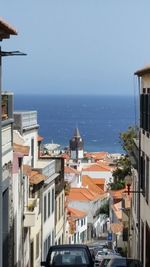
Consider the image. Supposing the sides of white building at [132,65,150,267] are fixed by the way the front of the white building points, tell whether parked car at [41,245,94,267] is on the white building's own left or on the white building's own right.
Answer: on the white building's own left

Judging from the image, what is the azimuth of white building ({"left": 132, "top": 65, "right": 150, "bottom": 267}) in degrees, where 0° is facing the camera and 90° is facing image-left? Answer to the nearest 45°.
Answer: approximately 90°

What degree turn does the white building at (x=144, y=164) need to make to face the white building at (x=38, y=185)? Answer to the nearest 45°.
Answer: approximately 45° to its right
